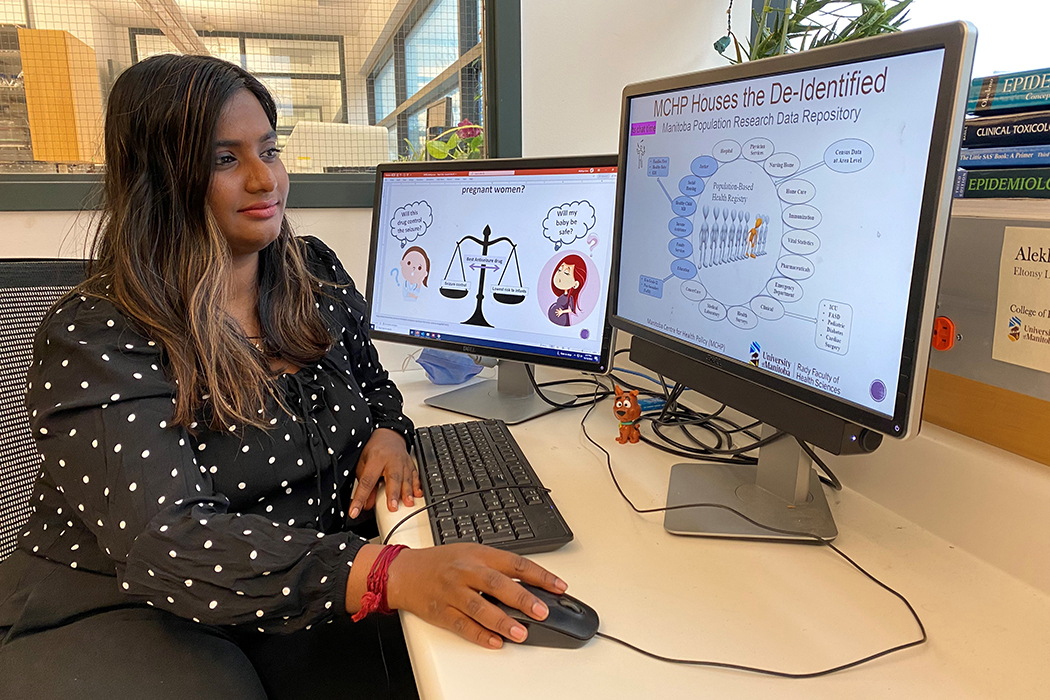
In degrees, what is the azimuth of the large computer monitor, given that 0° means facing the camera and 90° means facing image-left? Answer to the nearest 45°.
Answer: approximately 45°

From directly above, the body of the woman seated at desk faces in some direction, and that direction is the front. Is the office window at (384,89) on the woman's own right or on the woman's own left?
on the woman's own left

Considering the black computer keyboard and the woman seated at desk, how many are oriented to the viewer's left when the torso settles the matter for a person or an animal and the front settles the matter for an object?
1

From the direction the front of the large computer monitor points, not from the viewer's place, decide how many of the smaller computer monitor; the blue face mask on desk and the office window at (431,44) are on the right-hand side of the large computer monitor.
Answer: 3

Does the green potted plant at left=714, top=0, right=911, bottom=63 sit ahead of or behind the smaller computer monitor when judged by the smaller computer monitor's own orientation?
behind

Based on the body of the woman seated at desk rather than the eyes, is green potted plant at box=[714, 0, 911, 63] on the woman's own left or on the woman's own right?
on the woman's own left

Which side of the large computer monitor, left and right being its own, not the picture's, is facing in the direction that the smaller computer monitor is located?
right

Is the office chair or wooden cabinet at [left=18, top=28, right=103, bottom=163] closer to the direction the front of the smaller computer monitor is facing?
the office chair
